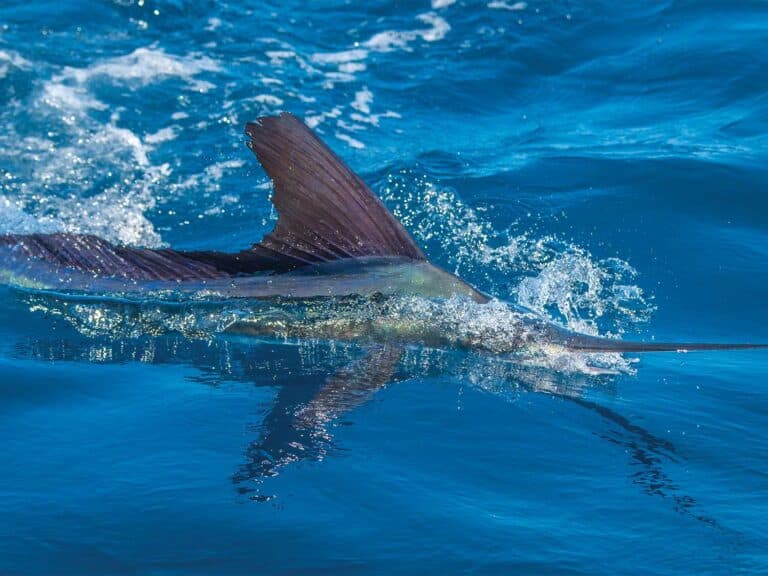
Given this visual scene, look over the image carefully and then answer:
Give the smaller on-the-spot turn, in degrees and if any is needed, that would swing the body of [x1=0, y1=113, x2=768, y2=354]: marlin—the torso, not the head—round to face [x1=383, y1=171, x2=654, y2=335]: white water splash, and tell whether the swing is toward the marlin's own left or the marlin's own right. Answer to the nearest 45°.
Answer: approximately 45° to the marlin's own left

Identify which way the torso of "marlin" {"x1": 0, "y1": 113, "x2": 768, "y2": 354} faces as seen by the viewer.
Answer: to the viewer's right
